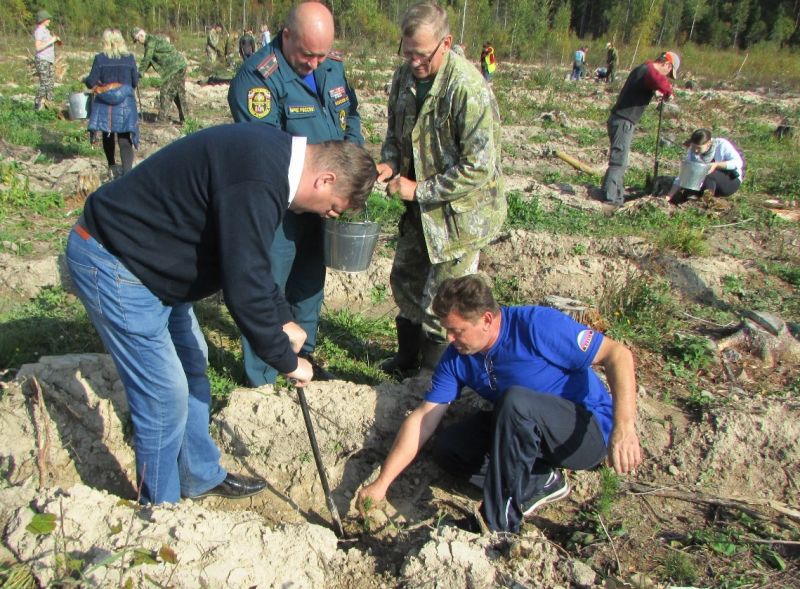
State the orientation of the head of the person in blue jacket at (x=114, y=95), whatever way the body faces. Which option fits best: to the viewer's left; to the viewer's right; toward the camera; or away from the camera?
away from the camera

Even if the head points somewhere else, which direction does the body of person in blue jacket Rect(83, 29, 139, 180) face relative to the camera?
away from the camera

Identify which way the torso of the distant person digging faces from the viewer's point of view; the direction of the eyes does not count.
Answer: to the viewer's right

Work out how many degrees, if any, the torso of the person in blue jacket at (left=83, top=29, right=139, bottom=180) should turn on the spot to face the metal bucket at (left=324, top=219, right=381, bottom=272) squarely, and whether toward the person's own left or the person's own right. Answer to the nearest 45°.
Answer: approximately 180°

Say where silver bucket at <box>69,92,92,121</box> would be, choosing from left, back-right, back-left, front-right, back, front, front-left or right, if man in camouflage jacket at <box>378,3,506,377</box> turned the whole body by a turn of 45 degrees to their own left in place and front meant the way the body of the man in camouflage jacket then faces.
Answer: back-right

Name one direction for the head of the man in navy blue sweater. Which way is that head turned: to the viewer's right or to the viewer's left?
to the viewer's right

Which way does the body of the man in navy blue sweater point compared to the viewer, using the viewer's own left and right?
facing to the right of the viewer

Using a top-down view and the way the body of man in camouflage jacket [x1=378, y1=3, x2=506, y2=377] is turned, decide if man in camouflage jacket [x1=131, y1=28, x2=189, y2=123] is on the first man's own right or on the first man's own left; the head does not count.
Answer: on the first man's own right
